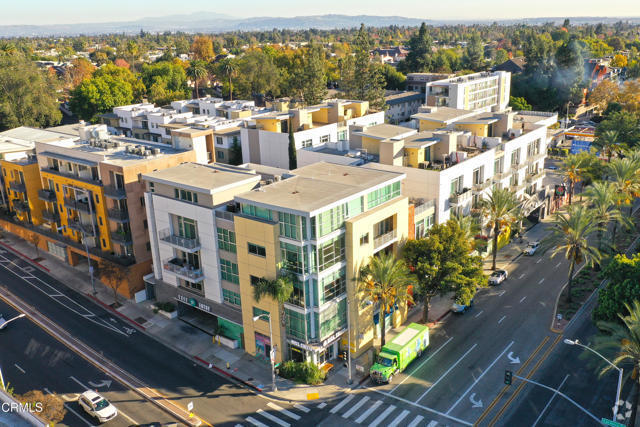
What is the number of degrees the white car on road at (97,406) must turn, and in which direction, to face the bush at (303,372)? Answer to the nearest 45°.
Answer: approximately 45° to its left

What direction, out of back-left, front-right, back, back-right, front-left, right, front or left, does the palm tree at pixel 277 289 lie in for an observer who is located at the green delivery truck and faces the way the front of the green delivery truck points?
front-right

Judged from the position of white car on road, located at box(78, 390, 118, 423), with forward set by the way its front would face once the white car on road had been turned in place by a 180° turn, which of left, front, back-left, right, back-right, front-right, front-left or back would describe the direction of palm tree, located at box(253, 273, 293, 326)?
back-right

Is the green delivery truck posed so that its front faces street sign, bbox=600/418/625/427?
no

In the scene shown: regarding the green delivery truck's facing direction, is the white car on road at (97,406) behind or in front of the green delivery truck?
in front

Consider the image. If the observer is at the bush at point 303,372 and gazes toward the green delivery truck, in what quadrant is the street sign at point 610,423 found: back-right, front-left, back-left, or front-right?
front-right

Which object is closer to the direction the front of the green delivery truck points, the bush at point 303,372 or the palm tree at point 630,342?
the bush

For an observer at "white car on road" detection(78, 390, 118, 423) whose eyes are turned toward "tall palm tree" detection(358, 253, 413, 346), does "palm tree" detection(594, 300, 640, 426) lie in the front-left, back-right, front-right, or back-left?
front-right

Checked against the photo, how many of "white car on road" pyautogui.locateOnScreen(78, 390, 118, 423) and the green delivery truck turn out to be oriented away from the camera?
0

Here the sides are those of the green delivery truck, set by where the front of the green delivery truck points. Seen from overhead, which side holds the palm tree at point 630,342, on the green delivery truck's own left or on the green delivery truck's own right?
on the green delivery truck's own left

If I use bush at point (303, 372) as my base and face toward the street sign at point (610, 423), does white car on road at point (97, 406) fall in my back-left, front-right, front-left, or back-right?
back-right

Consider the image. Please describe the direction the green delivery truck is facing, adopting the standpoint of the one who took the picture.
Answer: facing the viewer and to the left of the viewer

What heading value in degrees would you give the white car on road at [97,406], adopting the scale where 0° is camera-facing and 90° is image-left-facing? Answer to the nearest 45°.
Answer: approximately 315°
